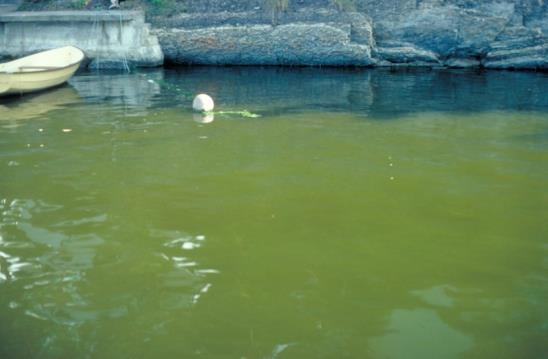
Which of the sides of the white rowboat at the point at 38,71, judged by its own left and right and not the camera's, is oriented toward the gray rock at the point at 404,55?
front

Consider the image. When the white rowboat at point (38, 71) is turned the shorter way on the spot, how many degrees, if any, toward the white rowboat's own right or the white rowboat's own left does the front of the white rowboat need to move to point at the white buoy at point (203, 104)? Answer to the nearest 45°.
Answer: approximately 45° to the white rowboat's own right

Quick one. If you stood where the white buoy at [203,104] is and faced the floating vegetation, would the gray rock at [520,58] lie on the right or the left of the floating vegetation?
left

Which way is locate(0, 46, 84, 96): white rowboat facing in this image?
to the viewer's right

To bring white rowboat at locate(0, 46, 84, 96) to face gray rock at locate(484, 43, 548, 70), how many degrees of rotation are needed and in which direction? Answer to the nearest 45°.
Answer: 0° — it already faces it

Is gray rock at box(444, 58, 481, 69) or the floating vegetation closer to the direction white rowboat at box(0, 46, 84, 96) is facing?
the gray rock

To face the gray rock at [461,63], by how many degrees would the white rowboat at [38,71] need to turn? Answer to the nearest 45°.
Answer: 0° — it already faces it

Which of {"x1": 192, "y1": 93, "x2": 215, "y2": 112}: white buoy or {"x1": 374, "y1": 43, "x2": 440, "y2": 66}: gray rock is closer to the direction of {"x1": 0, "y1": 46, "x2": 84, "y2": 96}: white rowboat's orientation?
the gray rock

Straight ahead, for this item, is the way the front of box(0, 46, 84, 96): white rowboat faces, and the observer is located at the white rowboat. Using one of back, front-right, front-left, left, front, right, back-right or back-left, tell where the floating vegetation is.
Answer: front-right
